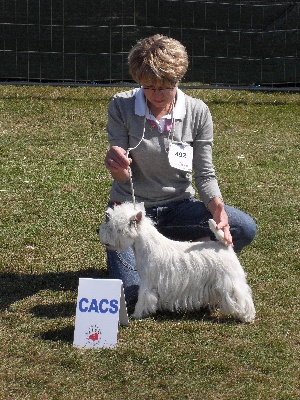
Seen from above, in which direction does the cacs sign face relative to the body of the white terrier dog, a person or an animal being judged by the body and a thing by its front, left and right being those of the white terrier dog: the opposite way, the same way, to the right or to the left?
to the left

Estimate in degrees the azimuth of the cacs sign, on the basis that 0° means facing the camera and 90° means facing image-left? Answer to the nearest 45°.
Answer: approximately 0°

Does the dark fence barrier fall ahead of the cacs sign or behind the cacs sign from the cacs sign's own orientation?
behind

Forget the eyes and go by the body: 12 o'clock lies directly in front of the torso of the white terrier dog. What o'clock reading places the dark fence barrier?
The dark fence barrier is roughly at 3 o'clock from the white terrier dog.

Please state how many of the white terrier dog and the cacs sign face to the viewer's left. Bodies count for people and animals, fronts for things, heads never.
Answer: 1

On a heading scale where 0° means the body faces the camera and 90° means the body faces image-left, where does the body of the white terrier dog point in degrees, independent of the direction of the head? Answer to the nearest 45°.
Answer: approximately 90°
